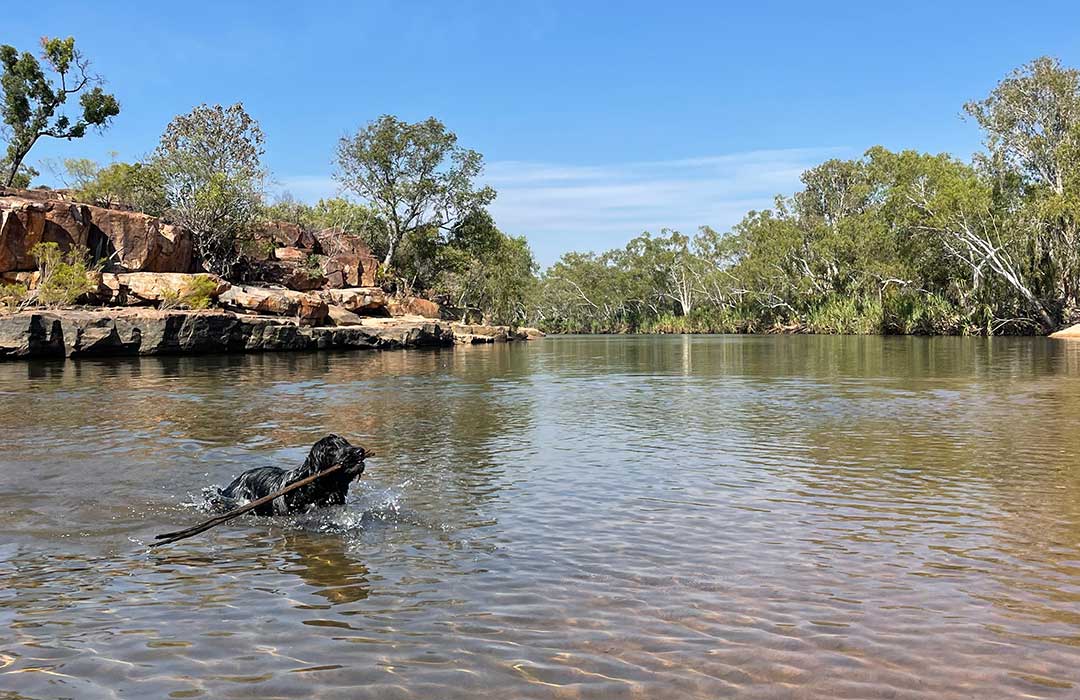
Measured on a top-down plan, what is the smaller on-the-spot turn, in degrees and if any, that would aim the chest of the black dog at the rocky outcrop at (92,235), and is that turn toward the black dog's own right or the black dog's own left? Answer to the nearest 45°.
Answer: approximately 90° to the black dog's own left

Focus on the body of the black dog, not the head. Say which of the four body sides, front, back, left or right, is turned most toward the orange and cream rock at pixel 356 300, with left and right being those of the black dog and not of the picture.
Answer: left

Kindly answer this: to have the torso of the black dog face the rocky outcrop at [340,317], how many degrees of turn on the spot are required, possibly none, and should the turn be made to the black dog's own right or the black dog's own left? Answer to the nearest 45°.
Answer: approximately 90° to the black dog's own left

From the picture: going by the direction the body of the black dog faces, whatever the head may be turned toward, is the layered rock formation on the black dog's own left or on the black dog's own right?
on the black dog's own left

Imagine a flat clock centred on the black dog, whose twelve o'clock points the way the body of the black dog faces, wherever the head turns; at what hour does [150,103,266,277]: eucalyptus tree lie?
The eucalyptus tree is roughly at 9 o'clock from the black dog.

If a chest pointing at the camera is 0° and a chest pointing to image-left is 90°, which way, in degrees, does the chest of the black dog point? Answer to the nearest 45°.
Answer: approximately 270°

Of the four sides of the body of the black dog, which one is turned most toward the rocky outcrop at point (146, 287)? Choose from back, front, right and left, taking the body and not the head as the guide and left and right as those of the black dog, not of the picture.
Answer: left

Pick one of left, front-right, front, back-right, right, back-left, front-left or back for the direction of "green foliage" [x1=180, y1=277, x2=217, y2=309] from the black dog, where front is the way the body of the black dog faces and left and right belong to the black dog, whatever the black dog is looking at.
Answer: left

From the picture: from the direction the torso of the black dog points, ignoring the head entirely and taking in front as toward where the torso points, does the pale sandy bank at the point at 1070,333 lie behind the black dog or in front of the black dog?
in front
